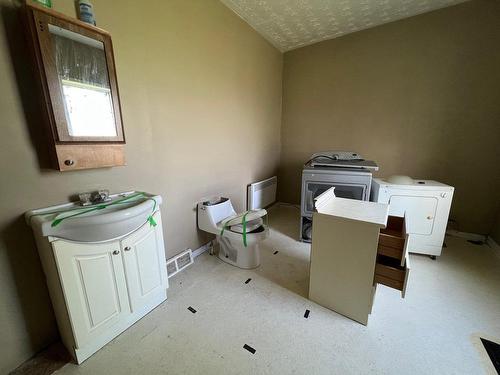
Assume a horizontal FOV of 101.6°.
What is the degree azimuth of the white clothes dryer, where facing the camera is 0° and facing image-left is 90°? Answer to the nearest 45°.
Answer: approximately 0°

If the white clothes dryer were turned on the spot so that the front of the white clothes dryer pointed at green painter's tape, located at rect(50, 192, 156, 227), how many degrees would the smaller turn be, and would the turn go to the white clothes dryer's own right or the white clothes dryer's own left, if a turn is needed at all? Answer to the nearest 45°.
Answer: approximately 45° to the white clothes dryer's own right

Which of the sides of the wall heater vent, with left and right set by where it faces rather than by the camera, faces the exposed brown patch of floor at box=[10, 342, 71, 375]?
right

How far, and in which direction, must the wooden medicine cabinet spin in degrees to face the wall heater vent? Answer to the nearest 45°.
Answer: approximately 45° to its left

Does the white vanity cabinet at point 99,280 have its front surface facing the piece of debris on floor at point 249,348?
yes

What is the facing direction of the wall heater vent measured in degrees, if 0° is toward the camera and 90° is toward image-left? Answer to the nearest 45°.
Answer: approximately 315°
